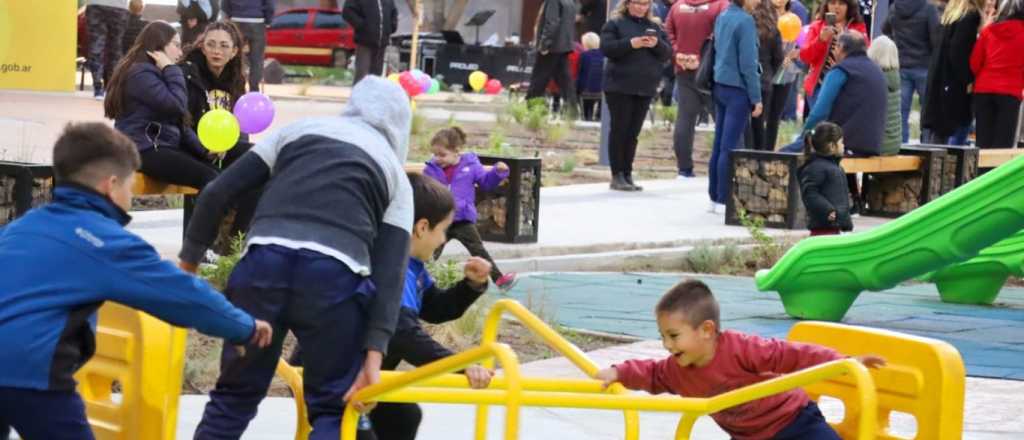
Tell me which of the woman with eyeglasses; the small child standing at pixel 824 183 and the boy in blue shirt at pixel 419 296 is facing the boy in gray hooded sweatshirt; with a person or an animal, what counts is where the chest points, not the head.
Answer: the woman with eyeglasses

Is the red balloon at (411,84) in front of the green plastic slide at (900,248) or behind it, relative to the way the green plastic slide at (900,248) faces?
in front

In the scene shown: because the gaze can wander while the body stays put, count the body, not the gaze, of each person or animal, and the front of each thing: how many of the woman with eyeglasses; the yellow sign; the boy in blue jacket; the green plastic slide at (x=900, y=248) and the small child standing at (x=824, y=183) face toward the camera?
2

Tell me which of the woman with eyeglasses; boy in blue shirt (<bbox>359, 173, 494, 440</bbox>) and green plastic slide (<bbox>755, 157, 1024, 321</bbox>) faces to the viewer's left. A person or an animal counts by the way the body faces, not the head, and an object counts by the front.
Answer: the green plastic slide

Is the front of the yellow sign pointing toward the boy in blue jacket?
yes

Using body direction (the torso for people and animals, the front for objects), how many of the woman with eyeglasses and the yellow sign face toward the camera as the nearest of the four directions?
2

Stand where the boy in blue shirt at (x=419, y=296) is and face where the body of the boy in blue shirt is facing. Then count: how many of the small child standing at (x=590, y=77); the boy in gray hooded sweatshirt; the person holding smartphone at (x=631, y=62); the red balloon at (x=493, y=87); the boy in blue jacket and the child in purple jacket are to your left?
4

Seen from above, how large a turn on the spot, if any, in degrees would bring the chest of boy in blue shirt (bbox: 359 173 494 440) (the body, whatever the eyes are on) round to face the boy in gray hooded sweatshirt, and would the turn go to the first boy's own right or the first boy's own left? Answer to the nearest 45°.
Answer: approximately 135° to the first boy's own right

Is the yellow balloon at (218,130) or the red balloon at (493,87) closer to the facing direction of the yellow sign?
the yellow balloon

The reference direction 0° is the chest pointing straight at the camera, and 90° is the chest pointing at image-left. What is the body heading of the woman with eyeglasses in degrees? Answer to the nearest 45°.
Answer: approximately 0°
